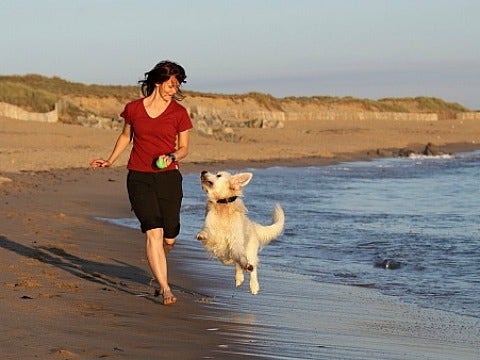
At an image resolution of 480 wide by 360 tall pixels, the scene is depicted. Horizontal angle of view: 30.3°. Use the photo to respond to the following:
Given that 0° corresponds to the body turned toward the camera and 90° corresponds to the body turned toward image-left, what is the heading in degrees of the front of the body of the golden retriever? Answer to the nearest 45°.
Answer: approximately 45°

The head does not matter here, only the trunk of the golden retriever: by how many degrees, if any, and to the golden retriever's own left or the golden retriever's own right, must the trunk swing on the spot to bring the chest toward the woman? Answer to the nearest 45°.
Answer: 0° — it already faces them

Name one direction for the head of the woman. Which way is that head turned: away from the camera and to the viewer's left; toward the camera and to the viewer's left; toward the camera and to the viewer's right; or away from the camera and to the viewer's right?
toward the camera and to the viewer's right

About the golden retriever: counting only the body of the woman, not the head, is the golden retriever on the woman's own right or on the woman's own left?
on the woman's own left

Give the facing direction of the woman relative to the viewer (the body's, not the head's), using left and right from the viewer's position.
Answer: facing the viewer

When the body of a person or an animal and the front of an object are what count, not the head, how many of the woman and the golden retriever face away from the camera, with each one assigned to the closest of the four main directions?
0
